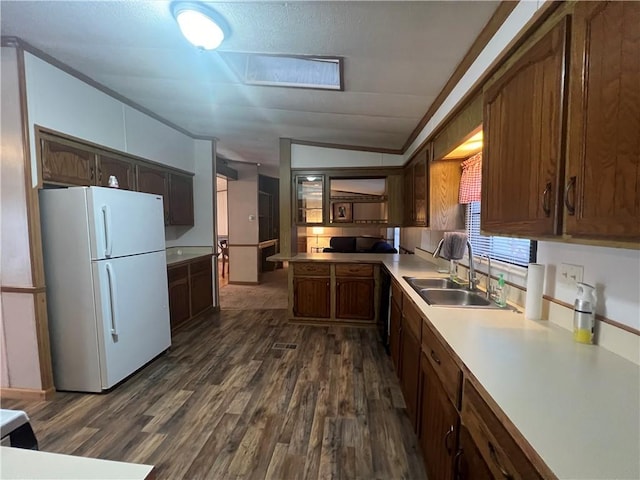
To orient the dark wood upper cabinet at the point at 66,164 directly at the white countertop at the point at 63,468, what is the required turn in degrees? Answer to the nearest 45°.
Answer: approximately 45° to its right

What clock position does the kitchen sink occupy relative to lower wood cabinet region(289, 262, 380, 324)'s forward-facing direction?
The kitchen sink is roughly at 11 o'clock from the lower wood cabinet.

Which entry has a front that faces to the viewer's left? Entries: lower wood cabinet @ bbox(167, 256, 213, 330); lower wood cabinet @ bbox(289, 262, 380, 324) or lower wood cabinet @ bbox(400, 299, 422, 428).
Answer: lower wood cabinet @ bbox(400, 299, 422, 428)

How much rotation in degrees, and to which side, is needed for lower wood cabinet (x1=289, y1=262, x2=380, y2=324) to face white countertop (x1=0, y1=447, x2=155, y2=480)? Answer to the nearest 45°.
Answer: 0° — it already faces it

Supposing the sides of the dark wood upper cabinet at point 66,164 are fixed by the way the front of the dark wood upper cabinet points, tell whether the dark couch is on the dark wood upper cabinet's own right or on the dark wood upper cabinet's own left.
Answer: on the dark wood upper cabinet's own left

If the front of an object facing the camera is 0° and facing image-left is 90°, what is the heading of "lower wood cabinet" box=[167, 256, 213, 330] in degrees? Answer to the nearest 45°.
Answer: approximately 315°

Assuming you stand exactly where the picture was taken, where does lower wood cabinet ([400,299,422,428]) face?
facing to the left of the viewer

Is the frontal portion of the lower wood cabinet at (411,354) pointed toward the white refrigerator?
yes

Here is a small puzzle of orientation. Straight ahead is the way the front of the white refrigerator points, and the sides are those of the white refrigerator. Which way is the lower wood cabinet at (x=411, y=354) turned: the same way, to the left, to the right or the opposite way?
the opposite way

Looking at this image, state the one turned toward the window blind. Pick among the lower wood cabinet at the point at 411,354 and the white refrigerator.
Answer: the white refrigerator

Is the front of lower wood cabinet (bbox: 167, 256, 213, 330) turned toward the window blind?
yes

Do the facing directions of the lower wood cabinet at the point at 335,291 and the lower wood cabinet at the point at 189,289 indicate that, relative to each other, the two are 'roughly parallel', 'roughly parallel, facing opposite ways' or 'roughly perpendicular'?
roughly perpendicular

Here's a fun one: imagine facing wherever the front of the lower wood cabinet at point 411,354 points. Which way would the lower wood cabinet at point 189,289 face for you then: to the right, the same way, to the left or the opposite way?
the opposite way
